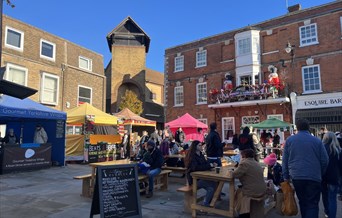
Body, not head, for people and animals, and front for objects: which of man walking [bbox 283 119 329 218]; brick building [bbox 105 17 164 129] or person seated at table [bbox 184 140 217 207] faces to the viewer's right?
the person seated at table

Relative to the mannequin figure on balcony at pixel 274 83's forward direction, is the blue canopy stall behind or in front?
in front

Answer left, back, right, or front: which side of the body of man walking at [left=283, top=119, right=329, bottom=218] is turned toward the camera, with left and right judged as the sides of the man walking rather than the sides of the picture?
back

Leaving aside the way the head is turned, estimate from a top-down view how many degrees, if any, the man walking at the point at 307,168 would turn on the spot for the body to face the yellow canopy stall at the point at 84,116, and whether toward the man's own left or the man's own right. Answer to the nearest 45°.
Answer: approximately 45° to the man's own left

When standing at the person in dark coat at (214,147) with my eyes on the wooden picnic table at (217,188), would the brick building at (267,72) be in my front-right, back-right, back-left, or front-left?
back-left

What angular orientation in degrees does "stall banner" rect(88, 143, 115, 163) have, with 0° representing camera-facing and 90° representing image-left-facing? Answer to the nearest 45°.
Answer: approximately 0°

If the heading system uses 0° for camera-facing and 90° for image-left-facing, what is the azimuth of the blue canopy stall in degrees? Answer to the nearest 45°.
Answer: approximately 315°

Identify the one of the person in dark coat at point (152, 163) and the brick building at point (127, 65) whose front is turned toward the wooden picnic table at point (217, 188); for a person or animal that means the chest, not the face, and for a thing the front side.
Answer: the brick building

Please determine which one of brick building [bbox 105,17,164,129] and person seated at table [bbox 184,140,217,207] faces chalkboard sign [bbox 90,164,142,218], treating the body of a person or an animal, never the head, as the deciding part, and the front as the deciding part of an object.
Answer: the brick building

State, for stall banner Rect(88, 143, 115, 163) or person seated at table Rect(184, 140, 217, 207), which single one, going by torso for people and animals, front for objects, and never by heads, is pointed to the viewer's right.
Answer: the person seated at table

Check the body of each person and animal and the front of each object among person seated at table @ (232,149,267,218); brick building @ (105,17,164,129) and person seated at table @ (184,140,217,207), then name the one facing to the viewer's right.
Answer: person seated at table @ (184,140,217,207)

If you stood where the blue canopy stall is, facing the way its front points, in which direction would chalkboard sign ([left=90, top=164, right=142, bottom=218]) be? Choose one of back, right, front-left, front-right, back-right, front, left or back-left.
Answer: front-right

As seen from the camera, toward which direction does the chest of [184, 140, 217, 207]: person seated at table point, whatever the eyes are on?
to the viewer's right
